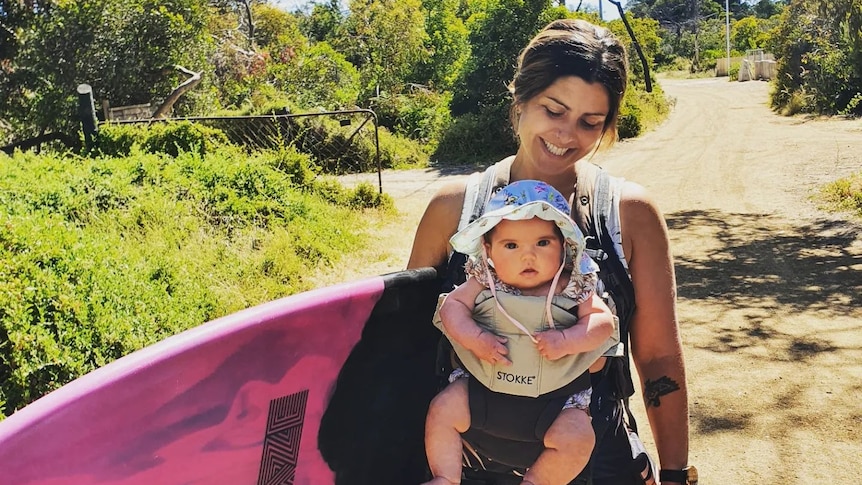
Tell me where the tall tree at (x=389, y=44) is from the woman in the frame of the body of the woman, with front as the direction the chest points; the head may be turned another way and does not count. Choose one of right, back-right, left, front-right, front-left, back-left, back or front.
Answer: back

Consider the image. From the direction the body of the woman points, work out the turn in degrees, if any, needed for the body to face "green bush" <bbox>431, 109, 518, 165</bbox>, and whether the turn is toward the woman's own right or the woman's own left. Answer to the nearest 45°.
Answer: approximately 180°

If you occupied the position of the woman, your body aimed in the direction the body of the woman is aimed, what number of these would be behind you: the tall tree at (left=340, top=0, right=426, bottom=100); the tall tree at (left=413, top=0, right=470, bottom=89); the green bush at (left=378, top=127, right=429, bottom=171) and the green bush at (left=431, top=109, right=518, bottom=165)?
4

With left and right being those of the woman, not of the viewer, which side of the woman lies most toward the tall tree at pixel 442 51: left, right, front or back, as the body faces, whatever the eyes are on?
back

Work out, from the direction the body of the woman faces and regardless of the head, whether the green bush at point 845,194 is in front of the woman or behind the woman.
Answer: behind

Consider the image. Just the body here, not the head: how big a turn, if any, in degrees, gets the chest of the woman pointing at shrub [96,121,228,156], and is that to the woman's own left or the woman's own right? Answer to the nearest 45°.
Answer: approximately 135° to the woman's own right

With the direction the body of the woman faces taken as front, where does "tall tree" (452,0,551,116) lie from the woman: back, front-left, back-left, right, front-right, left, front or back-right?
back

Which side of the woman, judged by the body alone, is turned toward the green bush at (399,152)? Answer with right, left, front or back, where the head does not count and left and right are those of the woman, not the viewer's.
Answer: back

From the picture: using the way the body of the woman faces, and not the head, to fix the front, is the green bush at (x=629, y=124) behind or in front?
behind
